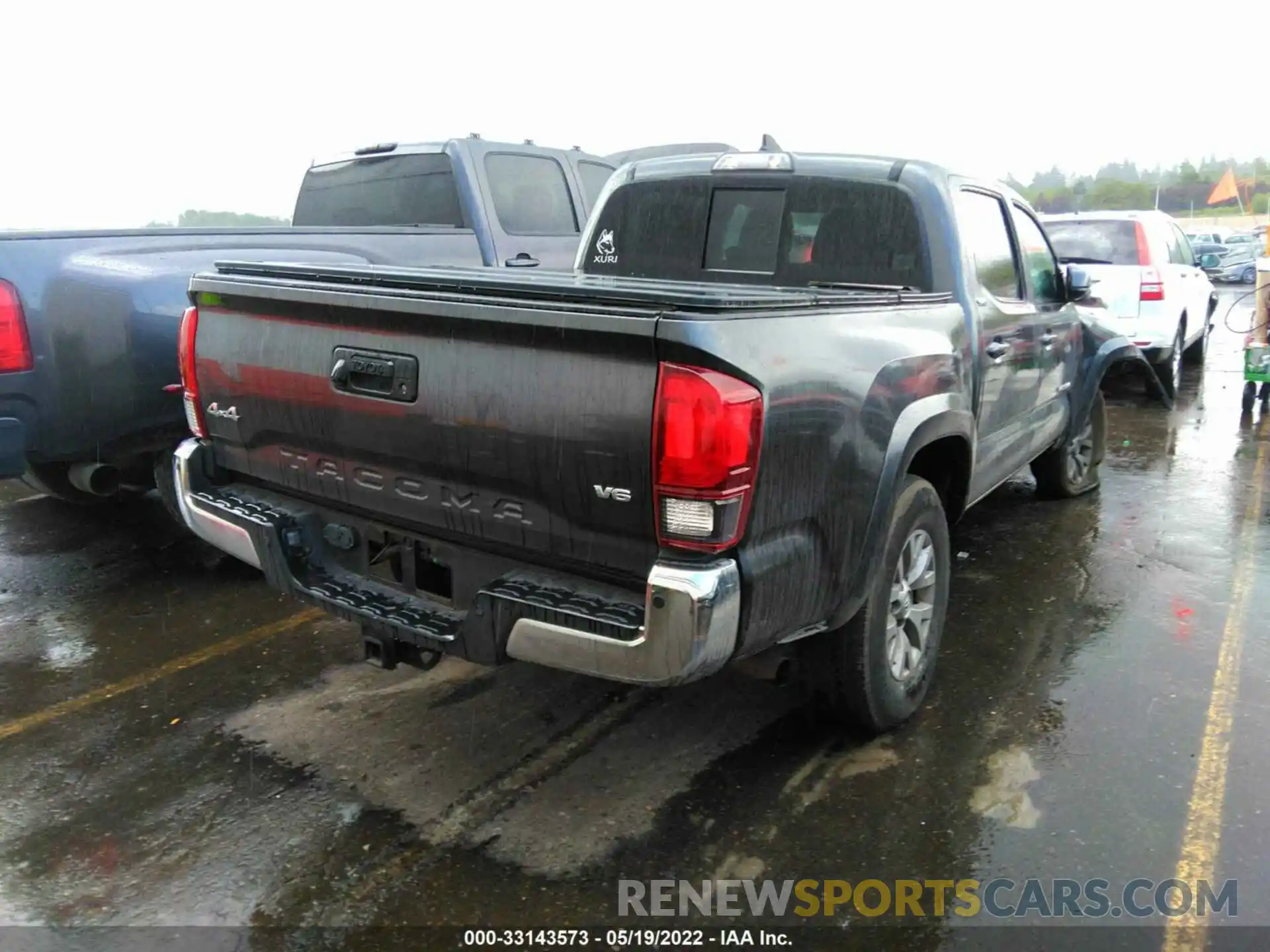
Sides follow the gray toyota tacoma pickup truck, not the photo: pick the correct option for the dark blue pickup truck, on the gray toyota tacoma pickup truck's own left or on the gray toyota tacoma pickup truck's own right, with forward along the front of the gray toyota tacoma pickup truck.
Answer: on the gray toyota tacoma pickup truck's own left

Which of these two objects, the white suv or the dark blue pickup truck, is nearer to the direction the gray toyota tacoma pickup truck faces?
the white suv

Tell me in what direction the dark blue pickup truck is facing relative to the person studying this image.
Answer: facing away from the viewer and to the right of the viewer

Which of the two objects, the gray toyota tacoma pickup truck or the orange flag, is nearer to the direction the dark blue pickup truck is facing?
the orange flag

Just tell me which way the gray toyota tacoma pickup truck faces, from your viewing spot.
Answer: facing away from the viewer and to the right of the viewer

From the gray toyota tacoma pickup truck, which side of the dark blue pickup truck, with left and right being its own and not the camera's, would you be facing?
right
